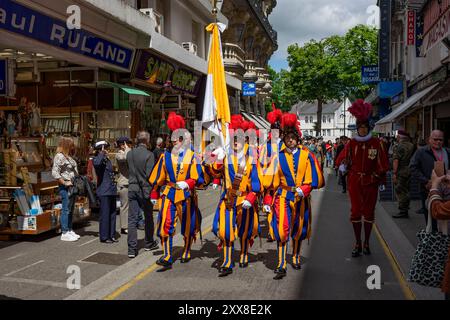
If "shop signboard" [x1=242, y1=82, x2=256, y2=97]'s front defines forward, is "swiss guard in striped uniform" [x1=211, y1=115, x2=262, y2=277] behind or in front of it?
in front

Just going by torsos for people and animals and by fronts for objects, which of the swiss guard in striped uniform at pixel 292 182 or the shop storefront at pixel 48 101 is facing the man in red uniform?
the shop storefront

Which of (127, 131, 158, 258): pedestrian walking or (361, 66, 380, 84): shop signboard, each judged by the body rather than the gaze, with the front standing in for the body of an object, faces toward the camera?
the shop signboard

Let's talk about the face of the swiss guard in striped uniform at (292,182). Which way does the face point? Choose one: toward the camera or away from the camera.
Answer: toward the camera

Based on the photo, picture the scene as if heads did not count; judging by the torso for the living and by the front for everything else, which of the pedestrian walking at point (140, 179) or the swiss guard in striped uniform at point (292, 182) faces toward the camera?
the swiss guard in striped uniform

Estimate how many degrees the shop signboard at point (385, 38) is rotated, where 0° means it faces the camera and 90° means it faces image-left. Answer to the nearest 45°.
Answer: approximately 0°

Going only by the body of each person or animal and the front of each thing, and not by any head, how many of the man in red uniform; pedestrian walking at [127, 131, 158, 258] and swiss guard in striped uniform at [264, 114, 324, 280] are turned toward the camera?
2

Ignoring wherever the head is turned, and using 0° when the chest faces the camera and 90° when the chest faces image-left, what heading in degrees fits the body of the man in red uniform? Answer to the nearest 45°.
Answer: approximately 0°

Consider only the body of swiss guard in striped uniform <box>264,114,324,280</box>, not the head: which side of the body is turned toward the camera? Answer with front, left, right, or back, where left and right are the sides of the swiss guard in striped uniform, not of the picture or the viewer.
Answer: front

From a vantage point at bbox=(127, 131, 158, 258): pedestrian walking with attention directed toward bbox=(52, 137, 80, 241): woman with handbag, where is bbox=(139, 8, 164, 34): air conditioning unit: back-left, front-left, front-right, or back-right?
front-right

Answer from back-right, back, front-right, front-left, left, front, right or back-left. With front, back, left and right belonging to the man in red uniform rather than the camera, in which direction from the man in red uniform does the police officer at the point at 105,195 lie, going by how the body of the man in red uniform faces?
right

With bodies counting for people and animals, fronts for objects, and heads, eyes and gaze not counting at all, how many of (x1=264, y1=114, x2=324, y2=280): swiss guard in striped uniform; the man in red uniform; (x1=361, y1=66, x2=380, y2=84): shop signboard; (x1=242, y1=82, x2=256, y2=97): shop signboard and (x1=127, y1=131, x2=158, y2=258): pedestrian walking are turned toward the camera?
4

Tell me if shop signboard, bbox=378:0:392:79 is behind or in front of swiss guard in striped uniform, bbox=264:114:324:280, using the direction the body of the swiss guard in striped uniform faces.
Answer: behind

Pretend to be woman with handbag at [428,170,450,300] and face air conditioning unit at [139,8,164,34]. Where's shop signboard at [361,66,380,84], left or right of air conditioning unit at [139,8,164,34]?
right

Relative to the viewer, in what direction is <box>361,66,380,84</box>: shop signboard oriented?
toward the camera

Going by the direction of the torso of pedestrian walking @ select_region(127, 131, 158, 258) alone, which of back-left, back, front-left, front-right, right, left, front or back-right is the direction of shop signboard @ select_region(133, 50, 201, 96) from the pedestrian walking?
front-left

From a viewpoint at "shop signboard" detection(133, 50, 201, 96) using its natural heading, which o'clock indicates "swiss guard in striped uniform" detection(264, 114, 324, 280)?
The swiss guard in striped uniform is roughly at 1 o'clock from the shop signboard.

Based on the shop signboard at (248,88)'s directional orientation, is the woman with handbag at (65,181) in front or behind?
in front
